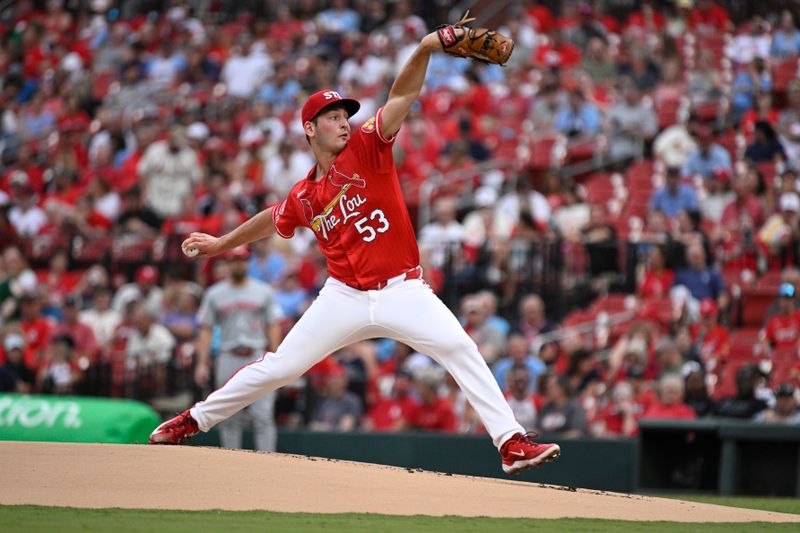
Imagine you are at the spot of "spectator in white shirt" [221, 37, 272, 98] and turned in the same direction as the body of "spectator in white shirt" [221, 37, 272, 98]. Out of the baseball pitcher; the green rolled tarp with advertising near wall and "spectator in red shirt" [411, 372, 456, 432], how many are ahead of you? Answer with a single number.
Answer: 3

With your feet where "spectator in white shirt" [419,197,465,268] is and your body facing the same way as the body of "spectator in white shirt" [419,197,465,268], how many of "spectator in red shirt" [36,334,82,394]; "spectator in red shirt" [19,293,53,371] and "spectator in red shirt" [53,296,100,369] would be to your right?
3

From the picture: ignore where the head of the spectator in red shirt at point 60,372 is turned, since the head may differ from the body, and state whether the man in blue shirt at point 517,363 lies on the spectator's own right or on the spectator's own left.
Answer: on the spectator's own left

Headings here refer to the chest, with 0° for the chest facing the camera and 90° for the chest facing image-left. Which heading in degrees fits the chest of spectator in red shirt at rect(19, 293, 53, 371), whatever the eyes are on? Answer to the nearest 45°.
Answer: approximately 0°

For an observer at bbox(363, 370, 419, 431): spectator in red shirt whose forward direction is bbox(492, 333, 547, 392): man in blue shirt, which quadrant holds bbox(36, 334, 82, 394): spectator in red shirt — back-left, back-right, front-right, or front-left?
back-left

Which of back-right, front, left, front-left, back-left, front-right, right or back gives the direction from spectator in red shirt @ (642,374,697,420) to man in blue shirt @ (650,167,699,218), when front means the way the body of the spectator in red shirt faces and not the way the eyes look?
back

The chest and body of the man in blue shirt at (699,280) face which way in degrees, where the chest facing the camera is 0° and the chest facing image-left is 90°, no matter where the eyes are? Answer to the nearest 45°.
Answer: approximately 0°

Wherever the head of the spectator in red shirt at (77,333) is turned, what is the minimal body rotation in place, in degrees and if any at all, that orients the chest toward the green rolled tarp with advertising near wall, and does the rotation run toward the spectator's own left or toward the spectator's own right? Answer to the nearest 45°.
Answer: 0° — they already face it

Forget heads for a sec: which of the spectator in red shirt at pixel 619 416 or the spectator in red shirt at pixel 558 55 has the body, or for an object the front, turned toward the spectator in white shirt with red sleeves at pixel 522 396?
the spectator in red shirt at pixel 558 55
